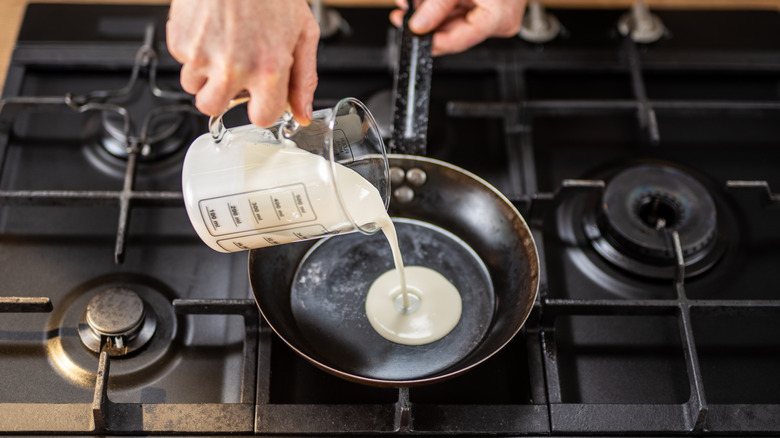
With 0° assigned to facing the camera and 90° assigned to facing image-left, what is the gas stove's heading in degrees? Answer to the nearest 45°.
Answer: approximately 180°
